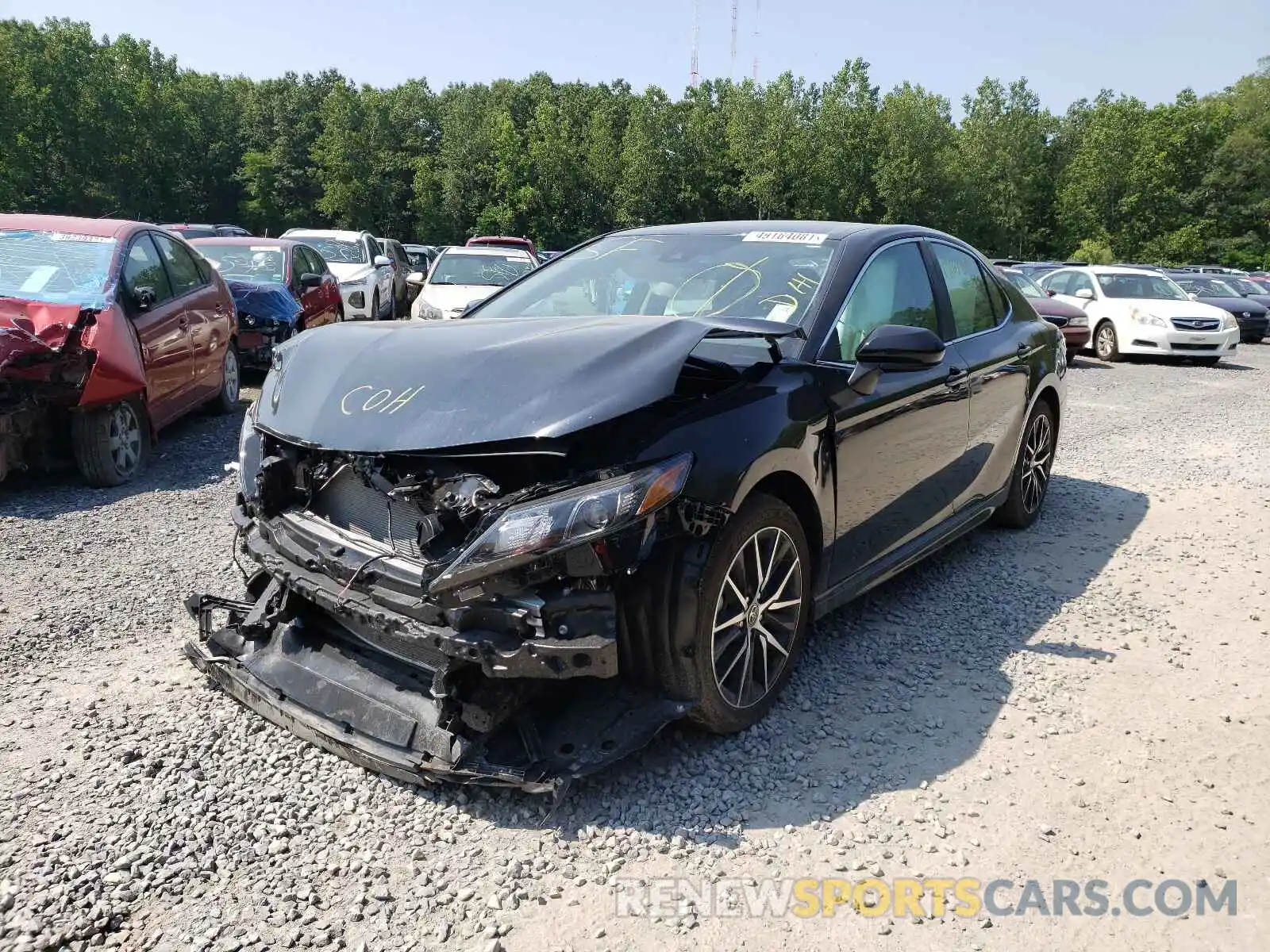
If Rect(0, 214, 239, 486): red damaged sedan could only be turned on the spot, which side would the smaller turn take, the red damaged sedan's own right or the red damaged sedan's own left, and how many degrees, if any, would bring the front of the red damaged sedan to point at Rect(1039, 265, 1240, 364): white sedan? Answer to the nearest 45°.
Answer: approximately 135° to the red damaged sedan's own left

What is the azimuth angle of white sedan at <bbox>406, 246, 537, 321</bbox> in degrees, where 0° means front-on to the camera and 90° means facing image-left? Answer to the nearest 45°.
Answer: approximately 0°

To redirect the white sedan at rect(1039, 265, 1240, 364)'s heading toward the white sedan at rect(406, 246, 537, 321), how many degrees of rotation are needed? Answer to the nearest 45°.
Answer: approximately 90° to its right

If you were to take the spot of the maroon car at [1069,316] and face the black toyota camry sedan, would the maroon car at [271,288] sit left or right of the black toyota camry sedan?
right

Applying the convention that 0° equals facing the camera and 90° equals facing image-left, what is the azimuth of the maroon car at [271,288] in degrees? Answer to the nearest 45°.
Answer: approximately 45°

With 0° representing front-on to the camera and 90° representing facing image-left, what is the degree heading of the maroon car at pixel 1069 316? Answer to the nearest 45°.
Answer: approximately 315°

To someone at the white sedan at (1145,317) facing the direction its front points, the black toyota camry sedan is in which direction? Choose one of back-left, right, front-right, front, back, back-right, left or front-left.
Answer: front-right

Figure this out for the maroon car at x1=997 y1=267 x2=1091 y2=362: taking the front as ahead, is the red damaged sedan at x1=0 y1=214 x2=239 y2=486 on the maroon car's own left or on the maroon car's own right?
on the maroon car's own right

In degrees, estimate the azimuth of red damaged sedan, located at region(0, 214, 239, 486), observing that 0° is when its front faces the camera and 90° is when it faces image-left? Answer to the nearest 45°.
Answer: approximately 45°

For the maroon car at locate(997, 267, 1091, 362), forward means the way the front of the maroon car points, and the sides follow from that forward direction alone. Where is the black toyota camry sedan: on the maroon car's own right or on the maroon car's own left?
on the maroon car's own right

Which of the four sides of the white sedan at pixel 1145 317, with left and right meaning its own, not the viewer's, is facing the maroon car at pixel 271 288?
right
